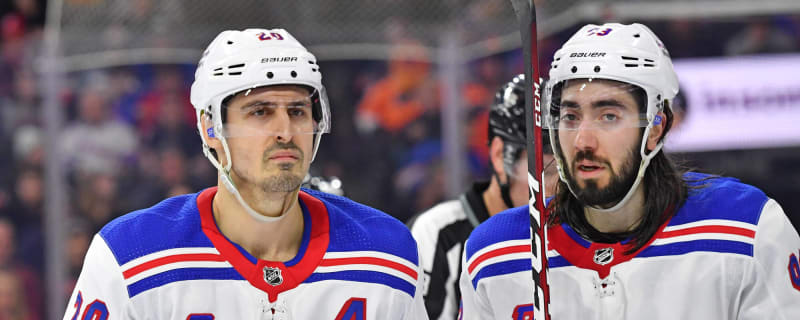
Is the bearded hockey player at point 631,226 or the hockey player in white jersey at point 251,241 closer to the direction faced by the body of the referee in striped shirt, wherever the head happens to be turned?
the bearded hockey player

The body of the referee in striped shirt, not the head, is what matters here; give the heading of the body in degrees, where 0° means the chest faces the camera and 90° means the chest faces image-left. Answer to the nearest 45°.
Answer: approximately 315°

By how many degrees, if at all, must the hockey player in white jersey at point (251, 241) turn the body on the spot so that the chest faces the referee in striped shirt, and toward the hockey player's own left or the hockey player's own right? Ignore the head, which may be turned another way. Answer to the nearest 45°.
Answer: approximately 135° to the hockey player's own left

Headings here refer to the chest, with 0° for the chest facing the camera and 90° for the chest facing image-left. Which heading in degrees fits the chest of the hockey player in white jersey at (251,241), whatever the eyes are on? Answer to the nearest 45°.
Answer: approximately 0°

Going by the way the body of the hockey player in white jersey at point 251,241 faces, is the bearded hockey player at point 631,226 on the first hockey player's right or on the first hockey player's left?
on the first hockey player's left
